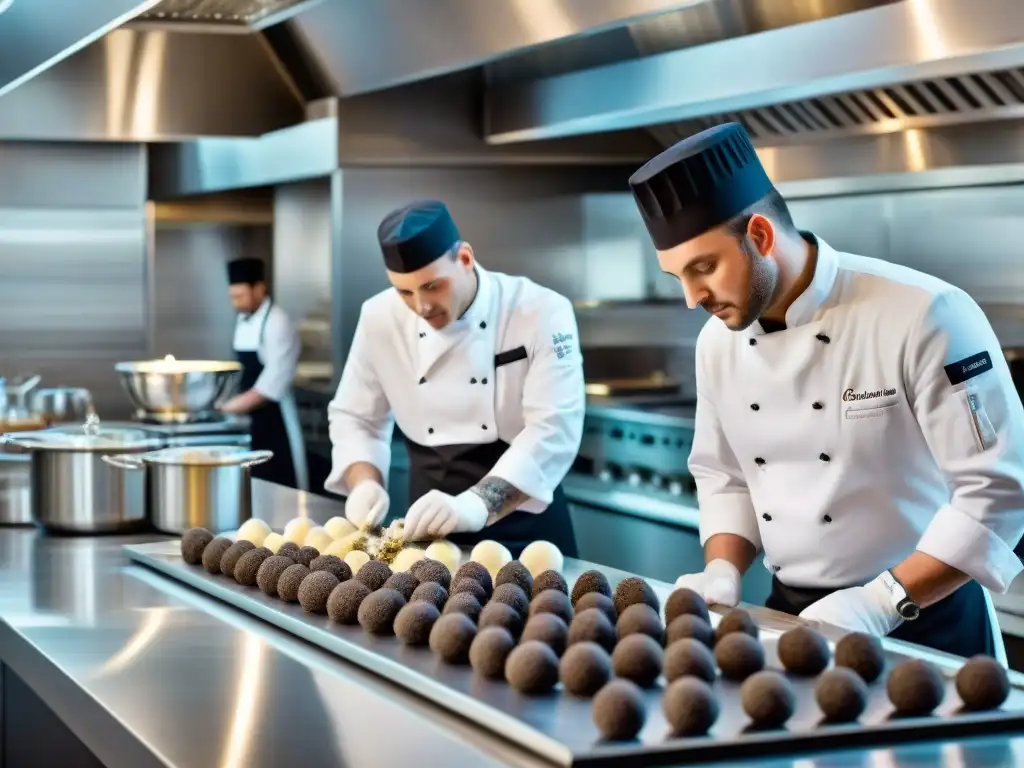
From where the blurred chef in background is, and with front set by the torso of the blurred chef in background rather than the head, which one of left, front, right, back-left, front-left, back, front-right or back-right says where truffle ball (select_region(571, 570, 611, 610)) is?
front-left

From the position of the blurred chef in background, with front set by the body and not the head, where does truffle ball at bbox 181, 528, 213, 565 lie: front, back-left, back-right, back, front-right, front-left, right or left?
front-left

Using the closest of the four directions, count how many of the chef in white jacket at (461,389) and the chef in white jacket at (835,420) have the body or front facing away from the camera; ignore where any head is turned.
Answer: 0

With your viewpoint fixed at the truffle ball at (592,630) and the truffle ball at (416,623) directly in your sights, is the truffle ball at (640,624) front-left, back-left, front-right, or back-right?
back-right

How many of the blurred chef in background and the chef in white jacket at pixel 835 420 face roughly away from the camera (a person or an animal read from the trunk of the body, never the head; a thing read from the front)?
0

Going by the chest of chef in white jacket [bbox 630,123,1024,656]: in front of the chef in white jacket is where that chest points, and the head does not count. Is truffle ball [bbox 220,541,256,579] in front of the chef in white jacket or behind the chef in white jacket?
in front

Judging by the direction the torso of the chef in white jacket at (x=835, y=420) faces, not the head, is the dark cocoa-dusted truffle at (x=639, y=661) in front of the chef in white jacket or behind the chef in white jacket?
in front

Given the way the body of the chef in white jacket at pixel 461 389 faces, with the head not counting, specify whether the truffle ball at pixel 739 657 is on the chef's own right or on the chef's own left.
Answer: on the chef's own left

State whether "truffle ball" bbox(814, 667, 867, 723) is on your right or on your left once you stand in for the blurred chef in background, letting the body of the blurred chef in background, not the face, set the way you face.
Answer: on your left

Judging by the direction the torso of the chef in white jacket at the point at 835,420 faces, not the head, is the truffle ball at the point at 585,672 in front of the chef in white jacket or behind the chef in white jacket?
in front
